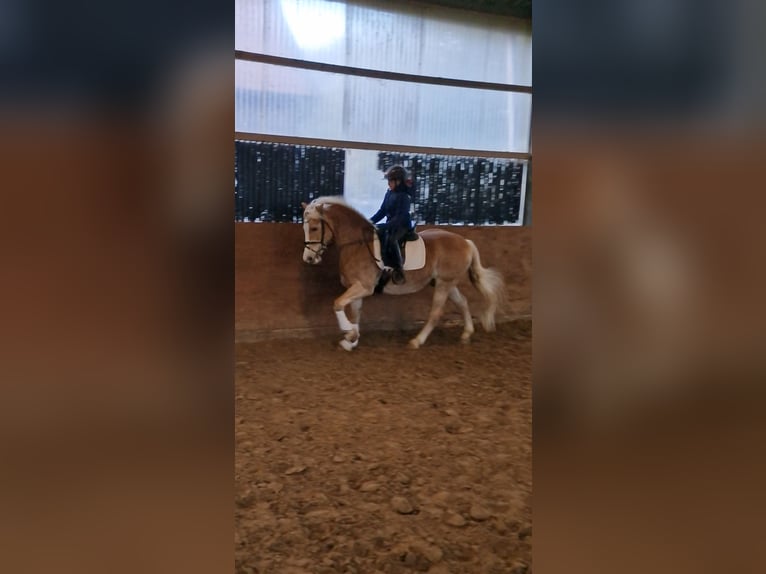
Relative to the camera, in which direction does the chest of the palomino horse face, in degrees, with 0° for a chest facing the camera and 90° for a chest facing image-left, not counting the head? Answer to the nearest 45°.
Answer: approximately 90°

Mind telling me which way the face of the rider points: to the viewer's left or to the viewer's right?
to the viewer's left
